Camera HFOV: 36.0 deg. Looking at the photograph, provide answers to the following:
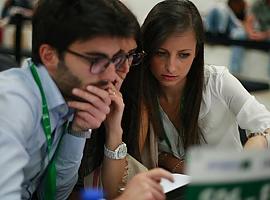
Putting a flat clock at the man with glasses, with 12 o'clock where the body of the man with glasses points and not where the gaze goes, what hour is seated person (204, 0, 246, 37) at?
The seated person is roughly at 8 o'clock from the man with glasses.

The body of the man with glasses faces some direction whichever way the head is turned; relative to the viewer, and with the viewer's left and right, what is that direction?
facing the viewer and to the right of the viewer

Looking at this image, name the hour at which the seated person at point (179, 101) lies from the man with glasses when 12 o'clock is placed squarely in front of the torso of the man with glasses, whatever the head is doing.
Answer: The seated person is roughly at 9 o'clock from the man with glasses.

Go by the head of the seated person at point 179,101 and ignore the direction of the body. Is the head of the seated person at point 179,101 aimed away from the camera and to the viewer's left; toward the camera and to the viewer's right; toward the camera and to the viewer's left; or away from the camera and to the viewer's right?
toward the camera and to the viewer's left

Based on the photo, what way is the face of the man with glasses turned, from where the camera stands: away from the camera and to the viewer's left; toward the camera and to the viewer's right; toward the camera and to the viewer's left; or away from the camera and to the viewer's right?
toward the camera and to the viewer's right
